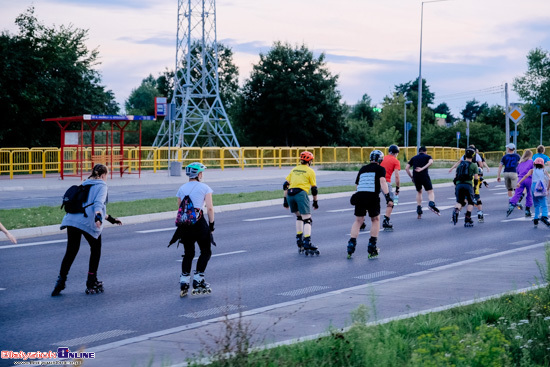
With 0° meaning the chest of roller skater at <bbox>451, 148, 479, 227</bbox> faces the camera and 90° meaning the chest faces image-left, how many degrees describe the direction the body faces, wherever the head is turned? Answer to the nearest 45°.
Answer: approximately 225°

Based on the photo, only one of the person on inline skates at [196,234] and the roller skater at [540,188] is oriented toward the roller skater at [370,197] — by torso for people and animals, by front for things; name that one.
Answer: the person on inline skates

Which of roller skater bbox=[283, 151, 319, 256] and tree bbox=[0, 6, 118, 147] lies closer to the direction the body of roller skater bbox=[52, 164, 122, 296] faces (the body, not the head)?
the roller skater

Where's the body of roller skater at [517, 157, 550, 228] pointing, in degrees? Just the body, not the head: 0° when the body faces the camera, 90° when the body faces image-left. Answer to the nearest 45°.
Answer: approximately 180°

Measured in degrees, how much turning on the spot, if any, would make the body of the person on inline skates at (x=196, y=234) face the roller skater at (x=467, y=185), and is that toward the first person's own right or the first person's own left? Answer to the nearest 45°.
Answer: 0° — they already face them

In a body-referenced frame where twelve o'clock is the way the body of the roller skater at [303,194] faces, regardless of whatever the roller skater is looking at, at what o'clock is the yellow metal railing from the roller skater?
The yellow metal railing is roughly at 10 o'clock from the roller skater.

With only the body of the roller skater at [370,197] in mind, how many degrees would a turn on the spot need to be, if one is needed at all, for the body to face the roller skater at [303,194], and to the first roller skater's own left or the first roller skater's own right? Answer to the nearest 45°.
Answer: approximately 135° to the first roller skater's own left

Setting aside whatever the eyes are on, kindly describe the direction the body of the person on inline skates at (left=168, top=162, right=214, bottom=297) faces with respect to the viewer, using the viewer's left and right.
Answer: facing away from the viewer and to the right of the viewer

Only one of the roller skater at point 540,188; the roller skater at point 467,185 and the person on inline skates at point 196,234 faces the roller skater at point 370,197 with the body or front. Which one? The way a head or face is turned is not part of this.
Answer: the person on inline skates
